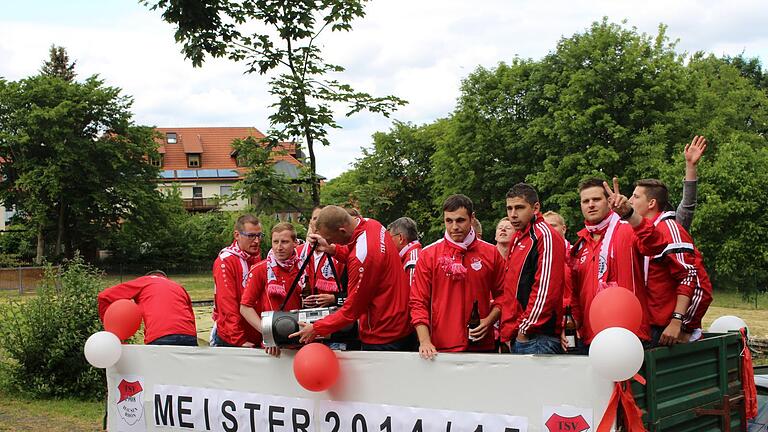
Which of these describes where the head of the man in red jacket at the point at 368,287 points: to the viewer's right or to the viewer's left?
to the viewer's left

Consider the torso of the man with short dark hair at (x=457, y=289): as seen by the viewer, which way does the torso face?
toward the camera

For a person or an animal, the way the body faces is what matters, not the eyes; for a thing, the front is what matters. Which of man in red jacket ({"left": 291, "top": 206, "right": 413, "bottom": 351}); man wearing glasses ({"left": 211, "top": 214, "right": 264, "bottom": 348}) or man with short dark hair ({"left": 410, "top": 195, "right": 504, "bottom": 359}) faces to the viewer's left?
the man in red jacket

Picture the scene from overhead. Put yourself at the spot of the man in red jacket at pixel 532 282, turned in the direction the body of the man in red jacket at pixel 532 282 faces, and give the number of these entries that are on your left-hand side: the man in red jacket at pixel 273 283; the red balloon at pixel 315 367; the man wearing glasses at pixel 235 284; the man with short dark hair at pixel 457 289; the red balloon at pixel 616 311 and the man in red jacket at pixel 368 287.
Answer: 1

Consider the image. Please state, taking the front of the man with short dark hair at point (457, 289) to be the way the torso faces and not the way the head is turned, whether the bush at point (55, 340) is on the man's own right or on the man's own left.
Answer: on the man's own right

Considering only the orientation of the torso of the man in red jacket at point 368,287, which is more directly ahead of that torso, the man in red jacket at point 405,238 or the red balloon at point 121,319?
the red balloon

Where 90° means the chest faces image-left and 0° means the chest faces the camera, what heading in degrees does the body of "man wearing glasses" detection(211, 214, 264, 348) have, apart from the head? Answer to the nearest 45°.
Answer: approximately 315°

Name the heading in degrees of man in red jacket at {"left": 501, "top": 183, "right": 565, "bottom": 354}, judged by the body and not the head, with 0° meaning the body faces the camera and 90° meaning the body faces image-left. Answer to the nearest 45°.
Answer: approximately 45°

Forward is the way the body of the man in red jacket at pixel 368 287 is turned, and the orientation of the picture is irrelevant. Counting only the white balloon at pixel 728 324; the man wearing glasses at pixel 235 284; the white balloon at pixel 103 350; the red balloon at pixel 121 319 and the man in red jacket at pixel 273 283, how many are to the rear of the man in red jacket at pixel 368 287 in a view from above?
1

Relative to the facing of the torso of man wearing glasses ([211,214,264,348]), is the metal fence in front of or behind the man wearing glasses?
behind
